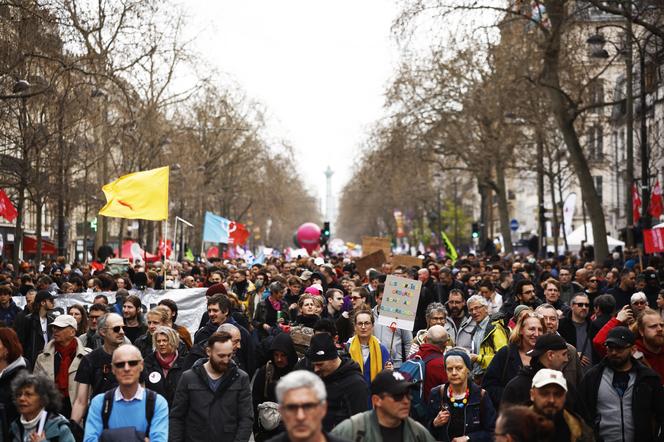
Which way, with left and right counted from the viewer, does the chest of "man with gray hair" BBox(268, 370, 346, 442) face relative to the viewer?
facing the viewer

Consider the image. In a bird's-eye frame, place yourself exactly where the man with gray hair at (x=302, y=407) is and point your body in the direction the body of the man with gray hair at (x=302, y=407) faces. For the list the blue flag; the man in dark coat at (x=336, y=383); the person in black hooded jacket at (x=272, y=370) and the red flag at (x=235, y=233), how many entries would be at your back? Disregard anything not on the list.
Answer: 4

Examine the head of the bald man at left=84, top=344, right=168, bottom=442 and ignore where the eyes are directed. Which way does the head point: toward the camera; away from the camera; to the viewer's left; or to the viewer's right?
toward the camera

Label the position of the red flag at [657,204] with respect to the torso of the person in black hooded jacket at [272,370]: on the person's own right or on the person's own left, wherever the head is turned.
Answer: on the person's own left

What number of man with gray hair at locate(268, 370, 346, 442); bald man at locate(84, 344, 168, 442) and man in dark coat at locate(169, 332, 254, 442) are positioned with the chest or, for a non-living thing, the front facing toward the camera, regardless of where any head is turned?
3

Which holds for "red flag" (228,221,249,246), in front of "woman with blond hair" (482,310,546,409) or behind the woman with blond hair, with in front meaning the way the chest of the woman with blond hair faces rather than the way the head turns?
behind

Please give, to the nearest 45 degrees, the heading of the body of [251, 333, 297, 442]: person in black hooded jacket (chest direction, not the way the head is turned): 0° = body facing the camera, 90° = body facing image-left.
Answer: approximately 315°

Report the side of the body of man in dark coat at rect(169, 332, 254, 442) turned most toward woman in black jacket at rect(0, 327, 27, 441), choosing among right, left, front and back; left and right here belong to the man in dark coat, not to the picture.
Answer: right

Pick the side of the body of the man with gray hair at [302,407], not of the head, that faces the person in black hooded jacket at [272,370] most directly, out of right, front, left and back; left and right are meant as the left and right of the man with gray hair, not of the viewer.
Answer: back

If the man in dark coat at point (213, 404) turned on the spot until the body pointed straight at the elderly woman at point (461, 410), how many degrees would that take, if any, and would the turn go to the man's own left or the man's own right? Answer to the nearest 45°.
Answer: approximately 90° to the man's own left

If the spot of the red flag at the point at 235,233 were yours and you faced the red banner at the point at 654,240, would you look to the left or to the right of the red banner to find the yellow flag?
right

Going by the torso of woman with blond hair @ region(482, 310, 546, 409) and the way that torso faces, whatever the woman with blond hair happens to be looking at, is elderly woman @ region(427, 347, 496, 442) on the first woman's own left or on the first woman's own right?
on the first woman's own right

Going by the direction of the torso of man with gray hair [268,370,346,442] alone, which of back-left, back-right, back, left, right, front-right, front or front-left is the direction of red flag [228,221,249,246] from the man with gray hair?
back
